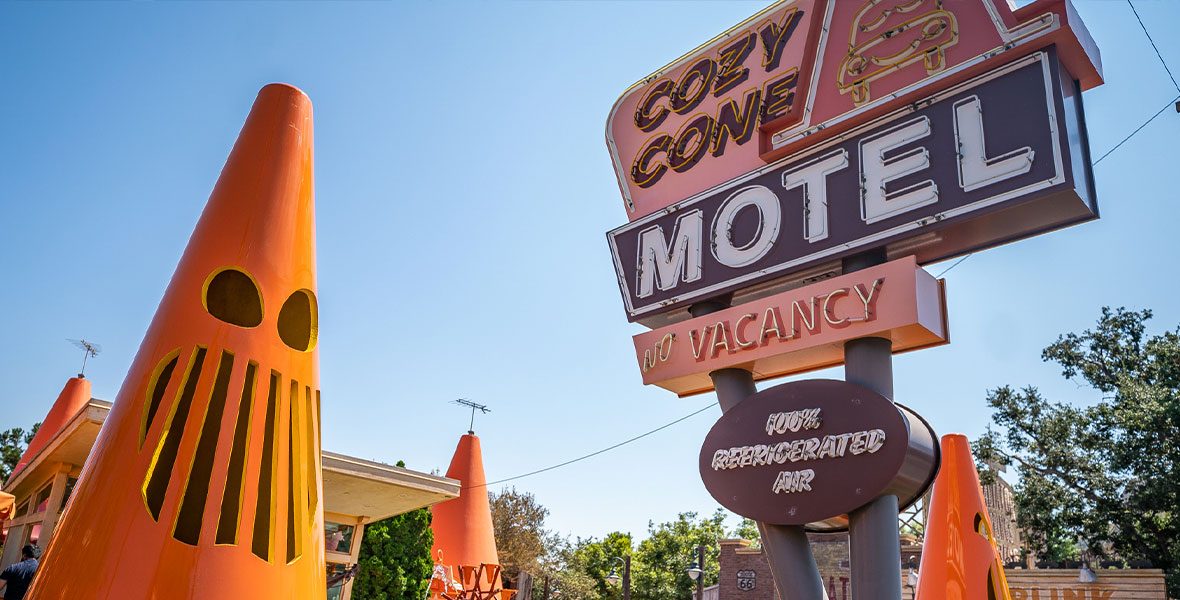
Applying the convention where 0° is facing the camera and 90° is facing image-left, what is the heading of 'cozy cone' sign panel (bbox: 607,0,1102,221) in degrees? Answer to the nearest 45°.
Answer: approximately 45°

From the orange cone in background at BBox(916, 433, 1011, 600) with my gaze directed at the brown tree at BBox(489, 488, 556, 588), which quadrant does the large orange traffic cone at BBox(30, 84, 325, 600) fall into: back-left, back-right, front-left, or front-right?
back-left

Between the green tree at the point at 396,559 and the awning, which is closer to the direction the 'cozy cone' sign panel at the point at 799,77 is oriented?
the awning

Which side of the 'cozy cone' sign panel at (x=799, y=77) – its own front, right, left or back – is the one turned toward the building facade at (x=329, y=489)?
right

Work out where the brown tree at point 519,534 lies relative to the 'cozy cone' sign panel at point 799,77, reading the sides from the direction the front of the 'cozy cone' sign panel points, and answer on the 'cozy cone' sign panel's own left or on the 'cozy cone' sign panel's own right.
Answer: on the 'cozy cone' sign panel's own right

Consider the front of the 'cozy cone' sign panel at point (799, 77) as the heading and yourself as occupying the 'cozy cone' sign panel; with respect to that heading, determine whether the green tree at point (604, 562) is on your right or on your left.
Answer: on your right

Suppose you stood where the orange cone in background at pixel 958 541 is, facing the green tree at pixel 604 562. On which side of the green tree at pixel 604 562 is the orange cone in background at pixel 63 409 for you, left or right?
left
